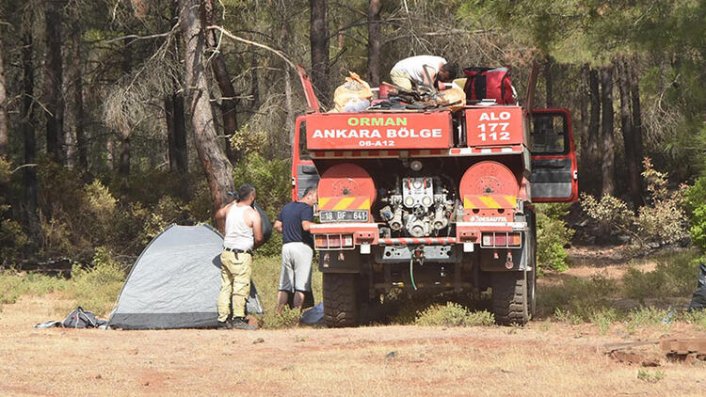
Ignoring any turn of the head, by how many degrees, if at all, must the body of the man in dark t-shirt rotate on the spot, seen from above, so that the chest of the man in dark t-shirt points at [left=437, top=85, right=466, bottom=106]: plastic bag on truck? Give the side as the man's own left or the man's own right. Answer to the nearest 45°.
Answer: approximately 90° to the man's own right

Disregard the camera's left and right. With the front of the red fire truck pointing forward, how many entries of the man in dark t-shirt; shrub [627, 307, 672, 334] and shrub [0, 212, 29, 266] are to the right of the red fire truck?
1

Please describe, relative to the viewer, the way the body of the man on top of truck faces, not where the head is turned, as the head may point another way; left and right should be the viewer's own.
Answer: facing to the right of the viewer

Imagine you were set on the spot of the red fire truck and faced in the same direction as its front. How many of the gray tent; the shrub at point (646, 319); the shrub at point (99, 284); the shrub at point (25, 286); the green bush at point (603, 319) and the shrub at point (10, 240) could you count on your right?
2

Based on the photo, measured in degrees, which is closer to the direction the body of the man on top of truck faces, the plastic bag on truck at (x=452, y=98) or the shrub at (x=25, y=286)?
the plastic bag on truck

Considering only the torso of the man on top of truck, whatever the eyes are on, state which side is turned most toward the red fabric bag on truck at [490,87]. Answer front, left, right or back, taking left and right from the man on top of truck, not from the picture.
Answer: front

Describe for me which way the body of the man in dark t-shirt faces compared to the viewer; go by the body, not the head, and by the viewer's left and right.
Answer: facing away from the viewer and to the right of the viewer

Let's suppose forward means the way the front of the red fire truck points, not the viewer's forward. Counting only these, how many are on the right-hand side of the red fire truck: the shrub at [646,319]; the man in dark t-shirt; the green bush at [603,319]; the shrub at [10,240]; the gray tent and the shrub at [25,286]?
2

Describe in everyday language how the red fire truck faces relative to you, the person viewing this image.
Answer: facing away from the viewer
